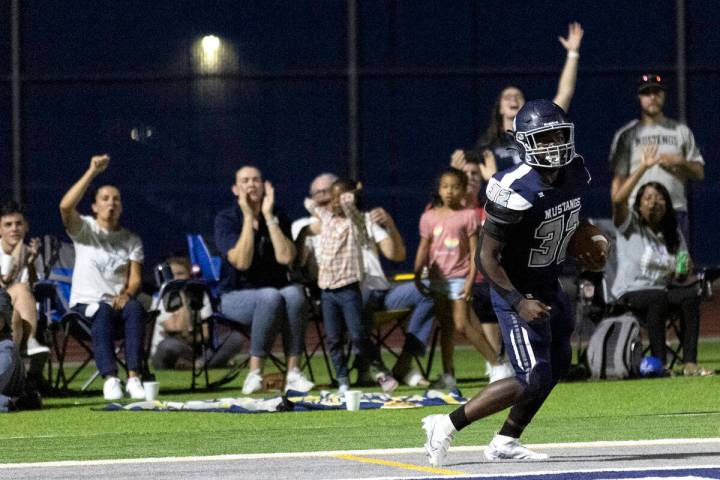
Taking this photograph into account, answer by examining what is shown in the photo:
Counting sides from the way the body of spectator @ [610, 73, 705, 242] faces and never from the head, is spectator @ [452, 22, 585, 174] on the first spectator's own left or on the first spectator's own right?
on the first spectator's own right

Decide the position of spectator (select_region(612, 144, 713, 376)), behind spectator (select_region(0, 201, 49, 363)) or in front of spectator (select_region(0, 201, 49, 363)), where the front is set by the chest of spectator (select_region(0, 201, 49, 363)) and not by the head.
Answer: in front

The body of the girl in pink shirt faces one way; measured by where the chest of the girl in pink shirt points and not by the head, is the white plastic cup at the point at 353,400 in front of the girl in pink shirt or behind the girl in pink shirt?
in front

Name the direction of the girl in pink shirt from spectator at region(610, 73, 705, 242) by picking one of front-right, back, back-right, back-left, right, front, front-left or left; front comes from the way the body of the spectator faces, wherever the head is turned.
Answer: front-right

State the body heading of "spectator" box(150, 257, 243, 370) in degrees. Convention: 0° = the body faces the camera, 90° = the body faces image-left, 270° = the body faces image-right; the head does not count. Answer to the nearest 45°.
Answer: approximately 0°

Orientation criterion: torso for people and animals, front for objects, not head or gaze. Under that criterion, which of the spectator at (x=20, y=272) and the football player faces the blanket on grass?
the spectator

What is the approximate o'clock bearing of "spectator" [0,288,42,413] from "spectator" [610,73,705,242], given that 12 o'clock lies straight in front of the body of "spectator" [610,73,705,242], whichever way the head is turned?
"spectator" [0,288,42,413] is roughly at 2 o'clock from "spectator" [610,73,705,242].

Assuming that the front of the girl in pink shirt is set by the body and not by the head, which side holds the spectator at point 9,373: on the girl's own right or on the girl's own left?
on the girl's own right

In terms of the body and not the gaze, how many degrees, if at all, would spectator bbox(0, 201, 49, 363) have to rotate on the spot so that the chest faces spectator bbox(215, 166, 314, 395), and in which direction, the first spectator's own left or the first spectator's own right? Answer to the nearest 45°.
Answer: approximately 45° to the first spectator's own left
